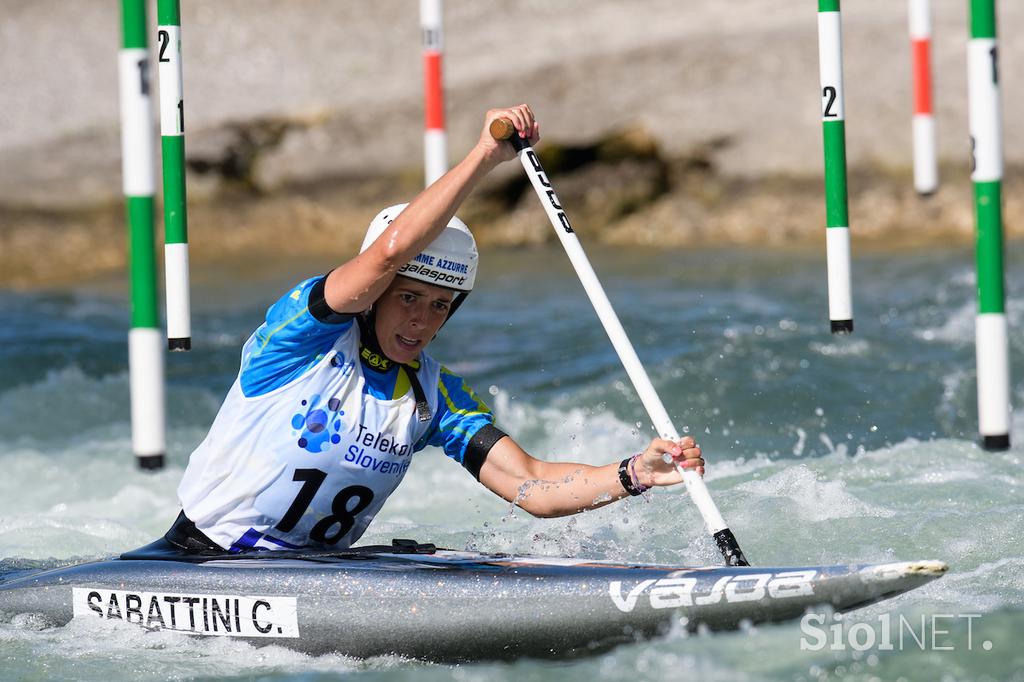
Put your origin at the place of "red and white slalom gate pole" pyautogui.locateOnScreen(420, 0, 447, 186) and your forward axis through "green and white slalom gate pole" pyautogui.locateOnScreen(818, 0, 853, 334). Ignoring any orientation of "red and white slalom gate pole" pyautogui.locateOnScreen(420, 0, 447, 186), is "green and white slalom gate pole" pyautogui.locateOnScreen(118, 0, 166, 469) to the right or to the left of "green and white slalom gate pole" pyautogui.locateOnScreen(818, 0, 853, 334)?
right

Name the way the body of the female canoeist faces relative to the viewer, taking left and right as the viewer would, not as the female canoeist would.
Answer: facing the viewer and to the right of the viewer

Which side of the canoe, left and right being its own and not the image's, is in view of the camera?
right

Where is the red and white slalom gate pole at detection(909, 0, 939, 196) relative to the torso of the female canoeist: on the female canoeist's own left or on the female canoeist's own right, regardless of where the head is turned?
on the female canoeist's own left

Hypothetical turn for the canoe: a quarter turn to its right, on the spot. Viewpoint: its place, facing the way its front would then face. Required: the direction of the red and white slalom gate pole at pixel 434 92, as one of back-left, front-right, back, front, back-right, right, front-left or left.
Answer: back

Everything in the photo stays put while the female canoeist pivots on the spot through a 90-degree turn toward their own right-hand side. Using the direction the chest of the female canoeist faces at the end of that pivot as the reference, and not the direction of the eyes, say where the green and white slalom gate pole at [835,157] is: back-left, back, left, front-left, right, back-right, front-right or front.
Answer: back

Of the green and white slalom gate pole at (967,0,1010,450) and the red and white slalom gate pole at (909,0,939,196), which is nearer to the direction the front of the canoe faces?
the green and white slalom gate pole

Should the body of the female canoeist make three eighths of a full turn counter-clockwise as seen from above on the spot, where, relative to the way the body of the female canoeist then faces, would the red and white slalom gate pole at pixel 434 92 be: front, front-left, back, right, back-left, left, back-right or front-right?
front
